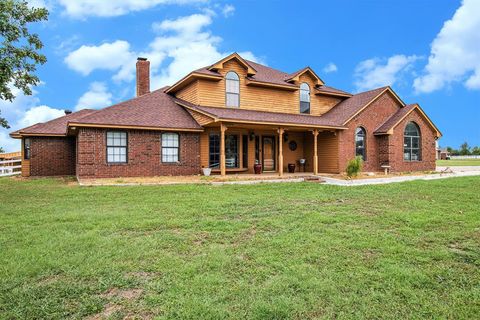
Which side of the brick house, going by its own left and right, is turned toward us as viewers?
front
